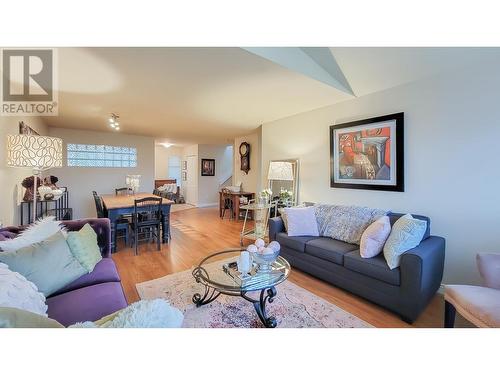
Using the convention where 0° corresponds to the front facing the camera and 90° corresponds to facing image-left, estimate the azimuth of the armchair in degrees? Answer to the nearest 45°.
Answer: approximately 45°

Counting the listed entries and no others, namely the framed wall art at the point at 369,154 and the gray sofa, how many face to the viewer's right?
0

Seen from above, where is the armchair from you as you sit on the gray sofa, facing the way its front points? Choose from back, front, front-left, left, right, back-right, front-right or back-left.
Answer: left

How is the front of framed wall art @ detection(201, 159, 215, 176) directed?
toward the camera

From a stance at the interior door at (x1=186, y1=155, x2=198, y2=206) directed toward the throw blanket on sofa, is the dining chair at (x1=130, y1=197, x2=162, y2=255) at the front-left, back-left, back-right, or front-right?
front-right

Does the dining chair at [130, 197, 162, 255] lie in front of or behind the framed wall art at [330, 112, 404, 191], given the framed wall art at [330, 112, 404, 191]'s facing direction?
in front

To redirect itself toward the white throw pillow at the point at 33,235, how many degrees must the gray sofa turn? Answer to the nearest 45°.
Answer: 0° — it already faces it

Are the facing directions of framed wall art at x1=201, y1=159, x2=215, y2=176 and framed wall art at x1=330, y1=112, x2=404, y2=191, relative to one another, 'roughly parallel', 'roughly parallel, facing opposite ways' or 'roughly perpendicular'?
roughly perpendicular

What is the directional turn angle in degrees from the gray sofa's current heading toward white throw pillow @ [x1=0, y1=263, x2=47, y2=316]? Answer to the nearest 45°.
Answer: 0° — it already faces it

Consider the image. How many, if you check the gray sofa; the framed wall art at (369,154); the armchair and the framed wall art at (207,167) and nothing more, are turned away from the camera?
0

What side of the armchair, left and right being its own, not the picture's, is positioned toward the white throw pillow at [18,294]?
front

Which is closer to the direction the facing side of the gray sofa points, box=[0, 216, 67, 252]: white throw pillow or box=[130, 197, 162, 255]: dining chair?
the white throw pillow

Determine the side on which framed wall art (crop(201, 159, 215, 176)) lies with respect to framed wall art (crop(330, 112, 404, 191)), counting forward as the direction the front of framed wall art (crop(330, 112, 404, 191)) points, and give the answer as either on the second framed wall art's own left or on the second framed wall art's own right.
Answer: on the second framed wall art's own right

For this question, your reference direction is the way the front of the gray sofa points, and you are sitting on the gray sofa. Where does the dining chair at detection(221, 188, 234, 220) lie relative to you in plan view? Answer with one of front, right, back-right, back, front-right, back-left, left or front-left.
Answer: right

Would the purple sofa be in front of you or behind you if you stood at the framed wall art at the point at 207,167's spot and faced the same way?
in front

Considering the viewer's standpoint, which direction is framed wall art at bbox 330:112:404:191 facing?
facing the viewer and to the left of the viewer

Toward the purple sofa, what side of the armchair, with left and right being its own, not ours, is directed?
front
